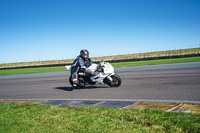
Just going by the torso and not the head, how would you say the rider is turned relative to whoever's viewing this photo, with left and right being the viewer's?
facing the viewer and to the right of the viewer

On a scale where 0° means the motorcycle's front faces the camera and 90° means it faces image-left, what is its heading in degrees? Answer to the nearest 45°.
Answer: approximately 270°
